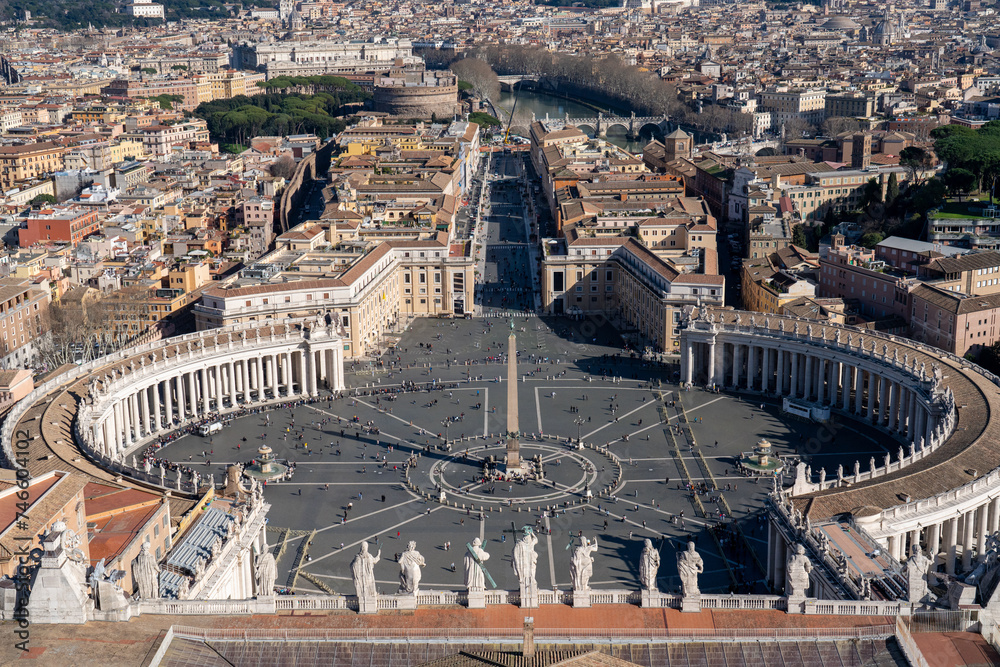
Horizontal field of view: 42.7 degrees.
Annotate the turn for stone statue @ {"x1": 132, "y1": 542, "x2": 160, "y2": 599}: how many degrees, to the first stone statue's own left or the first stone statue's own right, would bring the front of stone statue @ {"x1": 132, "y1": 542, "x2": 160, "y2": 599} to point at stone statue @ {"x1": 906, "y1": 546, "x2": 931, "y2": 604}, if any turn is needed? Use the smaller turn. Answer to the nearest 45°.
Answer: approximately 90° to the first stone statue's own right

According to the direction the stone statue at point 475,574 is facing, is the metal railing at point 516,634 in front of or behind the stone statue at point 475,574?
behind

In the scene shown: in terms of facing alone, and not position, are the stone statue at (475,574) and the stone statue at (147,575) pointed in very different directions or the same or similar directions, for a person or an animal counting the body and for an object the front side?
same or similar directions

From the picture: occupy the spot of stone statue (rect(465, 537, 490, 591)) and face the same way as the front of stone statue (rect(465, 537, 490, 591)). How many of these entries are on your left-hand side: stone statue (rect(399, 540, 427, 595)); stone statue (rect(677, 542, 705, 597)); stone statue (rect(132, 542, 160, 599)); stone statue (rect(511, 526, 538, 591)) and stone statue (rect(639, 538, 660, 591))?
2

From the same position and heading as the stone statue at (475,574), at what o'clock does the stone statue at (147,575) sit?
the stone statue at (147,575) is roughly at 9 o'clock from the stone statue at (475,574).

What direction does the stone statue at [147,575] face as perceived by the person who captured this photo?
facing away from the viewer

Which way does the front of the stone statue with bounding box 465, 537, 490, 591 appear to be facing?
away from the camera

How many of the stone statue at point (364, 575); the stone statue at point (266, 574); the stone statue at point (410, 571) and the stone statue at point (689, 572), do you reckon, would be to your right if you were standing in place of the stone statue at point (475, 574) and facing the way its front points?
1

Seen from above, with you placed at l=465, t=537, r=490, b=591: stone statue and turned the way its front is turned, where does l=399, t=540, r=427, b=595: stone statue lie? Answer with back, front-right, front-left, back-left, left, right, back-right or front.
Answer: left

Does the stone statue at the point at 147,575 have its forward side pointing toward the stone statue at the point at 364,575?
no

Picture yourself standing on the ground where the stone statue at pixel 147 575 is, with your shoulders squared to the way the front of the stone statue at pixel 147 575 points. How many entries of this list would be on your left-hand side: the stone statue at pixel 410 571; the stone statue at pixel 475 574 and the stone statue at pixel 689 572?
0

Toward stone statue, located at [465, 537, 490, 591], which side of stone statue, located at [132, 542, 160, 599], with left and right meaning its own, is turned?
right

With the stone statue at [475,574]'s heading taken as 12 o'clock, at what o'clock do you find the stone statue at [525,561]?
the stone statue at [525,561] is roughly at 4 o'clock from the stone statue at [475,574].

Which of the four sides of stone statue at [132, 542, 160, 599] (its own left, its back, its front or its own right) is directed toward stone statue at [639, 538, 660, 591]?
right

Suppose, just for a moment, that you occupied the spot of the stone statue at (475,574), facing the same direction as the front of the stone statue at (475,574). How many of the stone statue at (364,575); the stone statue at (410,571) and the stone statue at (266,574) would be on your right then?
0

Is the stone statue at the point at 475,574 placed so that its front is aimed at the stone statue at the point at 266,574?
no

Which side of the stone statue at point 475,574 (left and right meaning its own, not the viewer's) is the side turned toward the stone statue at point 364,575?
left
